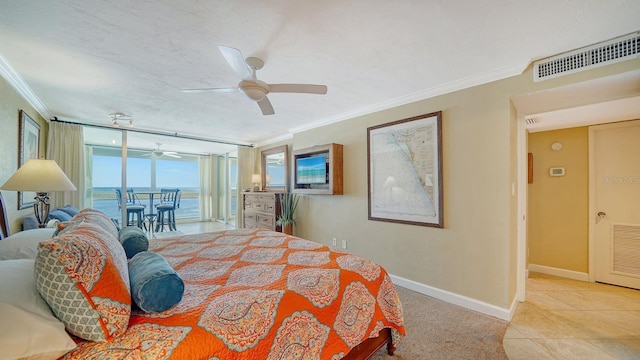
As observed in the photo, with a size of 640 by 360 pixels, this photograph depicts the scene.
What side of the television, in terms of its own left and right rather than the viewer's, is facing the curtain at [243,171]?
right

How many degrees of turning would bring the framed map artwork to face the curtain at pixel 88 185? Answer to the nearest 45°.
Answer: approximately 45° to its right

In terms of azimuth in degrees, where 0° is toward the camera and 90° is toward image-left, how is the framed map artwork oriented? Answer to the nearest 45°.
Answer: approximately 45°

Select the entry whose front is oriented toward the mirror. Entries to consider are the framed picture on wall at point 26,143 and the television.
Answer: the framed picture on wall

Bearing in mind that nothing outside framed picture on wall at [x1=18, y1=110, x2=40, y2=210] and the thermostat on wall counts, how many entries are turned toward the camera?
1

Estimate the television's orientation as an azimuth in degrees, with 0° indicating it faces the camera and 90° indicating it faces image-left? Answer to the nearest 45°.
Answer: approximately 45°
